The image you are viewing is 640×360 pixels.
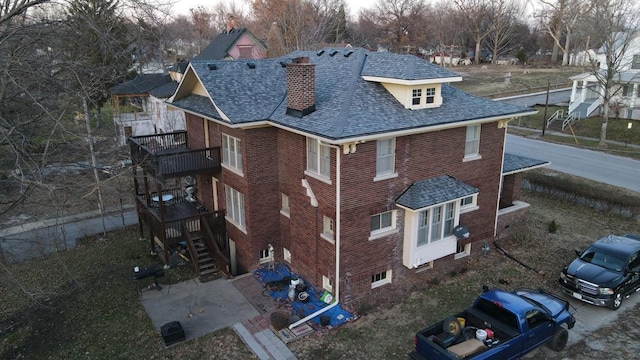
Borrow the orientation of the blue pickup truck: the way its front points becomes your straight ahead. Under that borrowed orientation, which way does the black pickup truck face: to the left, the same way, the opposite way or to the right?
the opposite way

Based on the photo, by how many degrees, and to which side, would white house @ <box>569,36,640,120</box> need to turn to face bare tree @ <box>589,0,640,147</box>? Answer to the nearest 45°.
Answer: approximately 45° to its left

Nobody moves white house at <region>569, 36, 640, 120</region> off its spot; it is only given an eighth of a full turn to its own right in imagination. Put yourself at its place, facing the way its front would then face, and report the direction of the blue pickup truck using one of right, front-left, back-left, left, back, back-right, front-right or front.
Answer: left

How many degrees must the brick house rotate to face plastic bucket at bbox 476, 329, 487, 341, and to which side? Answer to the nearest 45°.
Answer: approximately 90° to its right

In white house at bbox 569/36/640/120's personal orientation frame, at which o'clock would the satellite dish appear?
The satellite dish is roughly at 11 o'clock from the white house.

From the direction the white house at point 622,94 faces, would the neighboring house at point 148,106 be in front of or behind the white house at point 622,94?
in front

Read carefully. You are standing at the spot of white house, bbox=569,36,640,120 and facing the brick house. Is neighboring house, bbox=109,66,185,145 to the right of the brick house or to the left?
right

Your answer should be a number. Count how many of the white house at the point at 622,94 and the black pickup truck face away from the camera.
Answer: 0

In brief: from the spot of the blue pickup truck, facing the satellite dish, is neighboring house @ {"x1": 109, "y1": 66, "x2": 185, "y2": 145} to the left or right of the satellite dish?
left

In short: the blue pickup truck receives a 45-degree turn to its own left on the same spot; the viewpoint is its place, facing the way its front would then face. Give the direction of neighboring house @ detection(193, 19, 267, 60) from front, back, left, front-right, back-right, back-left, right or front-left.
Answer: front-left

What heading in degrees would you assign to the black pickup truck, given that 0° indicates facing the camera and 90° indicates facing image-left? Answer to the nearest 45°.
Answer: approximately 45°

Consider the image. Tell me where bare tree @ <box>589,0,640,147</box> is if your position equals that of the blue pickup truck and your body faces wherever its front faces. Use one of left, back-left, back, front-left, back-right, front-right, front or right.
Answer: front-left

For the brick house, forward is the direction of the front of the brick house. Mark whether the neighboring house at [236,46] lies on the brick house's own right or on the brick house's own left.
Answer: on the brick house's own left

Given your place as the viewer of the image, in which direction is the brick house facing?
facing away from the viewer and to the right of the viewer

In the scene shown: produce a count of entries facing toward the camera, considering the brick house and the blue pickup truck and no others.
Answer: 0

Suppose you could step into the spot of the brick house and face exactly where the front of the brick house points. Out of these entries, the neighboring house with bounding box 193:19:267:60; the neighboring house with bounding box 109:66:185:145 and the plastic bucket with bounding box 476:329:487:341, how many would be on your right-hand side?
1

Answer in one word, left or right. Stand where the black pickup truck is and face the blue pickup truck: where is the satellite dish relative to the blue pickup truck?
right

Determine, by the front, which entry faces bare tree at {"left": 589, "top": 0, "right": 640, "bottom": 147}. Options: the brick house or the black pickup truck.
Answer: the brick house

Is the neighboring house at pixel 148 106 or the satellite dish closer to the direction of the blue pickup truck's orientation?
the satellite dish
